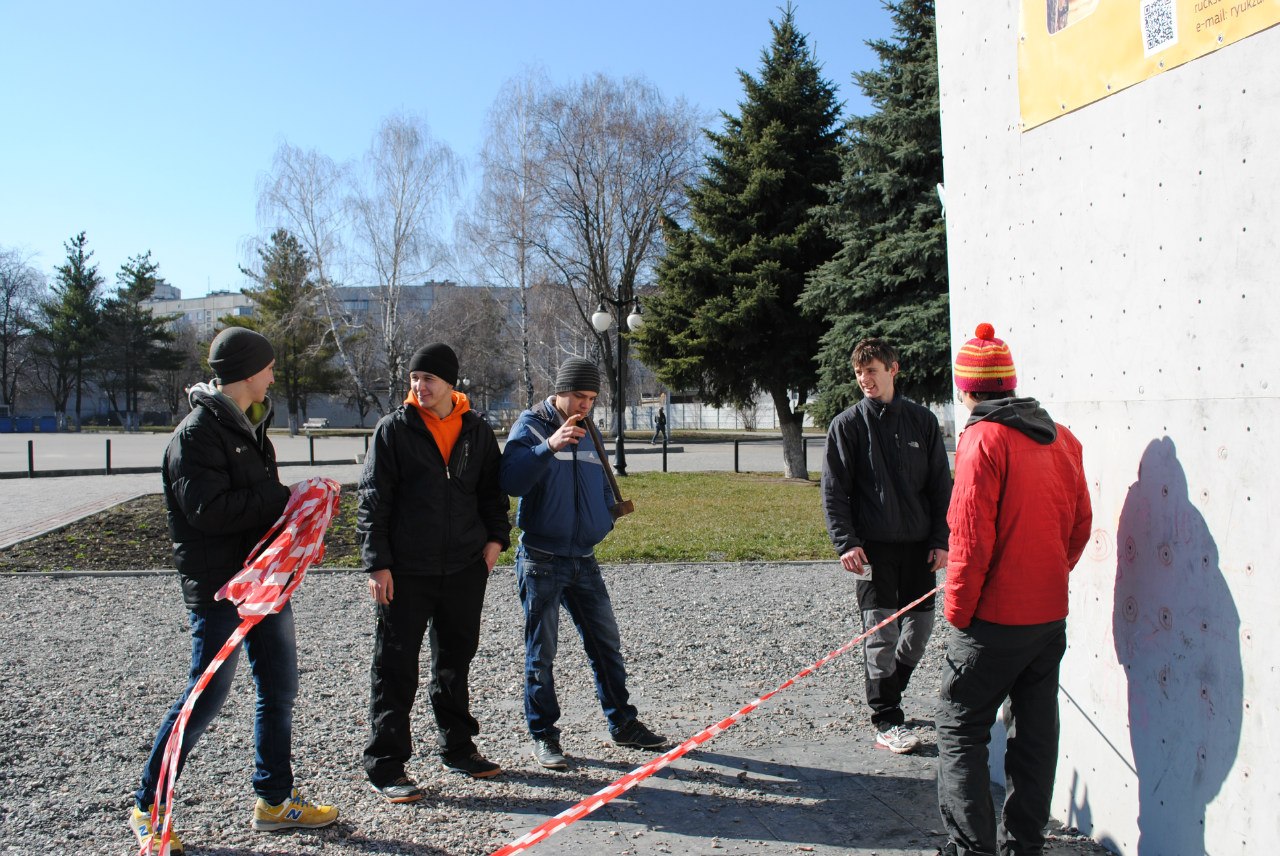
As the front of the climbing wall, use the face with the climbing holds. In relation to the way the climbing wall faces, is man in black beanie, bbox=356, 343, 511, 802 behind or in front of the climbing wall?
in front

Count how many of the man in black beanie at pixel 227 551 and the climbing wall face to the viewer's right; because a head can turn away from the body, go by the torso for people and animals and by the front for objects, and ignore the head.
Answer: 1

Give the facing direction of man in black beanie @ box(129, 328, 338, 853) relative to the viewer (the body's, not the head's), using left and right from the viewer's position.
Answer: facing to the right of the viewer

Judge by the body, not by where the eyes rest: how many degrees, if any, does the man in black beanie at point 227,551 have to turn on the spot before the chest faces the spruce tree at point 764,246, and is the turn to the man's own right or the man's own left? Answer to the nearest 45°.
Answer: approximately 45° to the man's own left

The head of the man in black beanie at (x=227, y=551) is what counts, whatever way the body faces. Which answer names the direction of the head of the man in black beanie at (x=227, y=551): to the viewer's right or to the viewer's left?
to the viewer's right

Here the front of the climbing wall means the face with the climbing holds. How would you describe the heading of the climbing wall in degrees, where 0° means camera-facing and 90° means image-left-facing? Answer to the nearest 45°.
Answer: approximately 45°

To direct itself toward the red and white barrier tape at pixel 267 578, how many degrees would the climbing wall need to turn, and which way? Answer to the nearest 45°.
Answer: approximately 45° to its right

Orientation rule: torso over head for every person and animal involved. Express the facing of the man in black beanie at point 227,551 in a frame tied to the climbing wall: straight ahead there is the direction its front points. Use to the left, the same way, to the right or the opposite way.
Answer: the opposite way

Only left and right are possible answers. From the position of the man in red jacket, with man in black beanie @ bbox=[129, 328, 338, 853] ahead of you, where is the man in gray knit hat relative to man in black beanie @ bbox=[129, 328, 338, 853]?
right

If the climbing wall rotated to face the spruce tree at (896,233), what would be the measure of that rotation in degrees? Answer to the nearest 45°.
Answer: approximately 135° to its right

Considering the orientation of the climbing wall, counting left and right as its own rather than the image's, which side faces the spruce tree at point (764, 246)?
right
